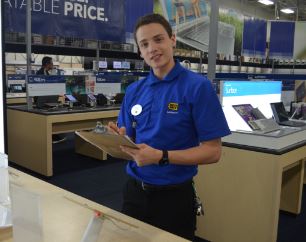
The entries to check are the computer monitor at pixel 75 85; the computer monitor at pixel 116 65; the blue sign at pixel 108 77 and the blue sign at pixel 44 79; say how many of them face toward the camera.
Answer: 4

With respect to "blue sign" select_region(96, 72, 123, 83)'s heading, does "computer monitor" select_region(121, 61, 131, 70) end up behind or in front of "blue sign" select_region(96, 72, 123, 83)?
behind

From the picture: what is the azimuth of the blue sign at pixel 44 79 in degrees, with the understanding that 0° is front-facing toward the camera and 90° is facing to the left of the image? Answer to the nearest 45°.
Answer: approximately 0°

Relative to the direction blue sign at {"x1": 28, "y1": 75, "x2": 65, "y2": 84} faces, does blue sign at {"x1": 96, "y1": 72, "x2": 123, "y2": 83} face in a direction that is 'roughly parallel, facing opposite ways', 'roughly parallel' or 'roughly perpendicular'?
roughly parallel

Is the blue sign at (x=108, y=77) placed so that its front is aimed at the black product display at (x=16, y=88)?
no

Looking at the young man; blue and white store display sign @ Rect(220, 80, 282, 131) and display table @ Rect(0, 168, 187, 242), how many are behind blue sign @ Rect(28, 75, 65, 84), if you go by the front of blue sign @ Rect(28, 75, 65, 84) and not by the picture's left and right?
0

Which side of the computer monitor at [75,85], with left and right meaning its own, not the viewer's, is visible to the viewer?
front

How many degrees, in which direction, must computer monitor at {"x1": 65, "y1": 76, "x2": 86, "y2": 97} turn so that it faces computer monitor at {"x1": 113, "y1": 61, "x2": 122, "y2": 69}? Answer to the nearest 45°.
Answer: approximately 180°

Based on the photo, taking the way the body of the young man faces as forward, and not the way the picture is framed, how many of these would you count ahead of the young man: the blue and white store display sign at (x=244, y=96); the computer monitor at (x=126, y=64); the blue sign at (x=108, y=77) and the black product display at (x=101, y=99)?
0

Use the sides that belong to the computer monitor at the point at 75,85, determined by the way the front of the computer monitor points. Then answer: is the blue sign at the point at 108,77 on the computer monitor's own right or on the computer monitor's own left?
on the computer monitor's own left

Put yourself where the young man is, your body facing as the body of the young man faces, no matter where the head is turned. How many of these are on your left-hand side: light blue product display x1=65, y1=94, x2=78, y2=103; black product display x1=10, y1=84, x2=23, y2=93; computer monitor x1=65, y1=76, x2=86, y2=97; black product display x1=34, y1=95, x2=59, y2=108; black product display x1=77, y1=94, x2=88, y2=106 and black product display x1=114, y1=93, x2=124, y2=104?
0

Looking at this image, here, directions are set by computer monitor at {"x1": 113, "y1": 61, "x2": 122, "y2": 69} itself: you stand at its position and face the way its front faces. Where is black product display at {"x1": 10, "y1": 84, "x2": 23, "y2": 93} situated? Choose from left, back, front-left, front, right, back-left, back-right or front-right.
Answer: front-right

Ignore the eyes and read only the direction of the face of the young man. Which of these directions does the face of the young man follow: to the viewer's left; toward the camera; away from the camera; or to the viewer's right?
toward the camera

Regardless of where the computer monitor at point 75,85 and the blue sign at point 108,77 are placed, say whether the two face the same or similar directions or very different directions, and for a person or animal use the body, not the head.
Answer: same or similar directions

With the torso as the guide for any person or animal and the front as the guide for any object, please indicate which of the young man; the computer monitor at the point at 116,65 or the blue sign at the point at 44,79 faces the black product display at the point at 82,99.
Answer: the computer monitor

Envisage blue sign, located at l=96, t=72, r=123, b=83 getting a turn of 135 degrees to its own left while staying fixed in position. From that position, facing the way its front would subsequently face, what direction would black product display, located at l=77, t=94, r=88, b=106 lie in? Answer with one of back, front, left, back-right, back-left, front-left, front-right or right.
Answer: back

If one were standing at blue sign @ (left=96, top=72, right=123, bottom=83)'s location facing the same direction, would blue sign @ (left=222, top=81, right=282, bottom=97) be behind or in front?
in front

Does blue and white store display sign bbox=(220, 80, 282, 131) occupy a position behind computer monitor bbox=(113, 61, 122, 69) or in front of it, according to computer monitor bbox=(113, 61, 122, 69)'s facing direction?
in front

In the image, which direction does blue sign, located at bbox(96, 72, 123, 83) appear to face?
toward the camera
